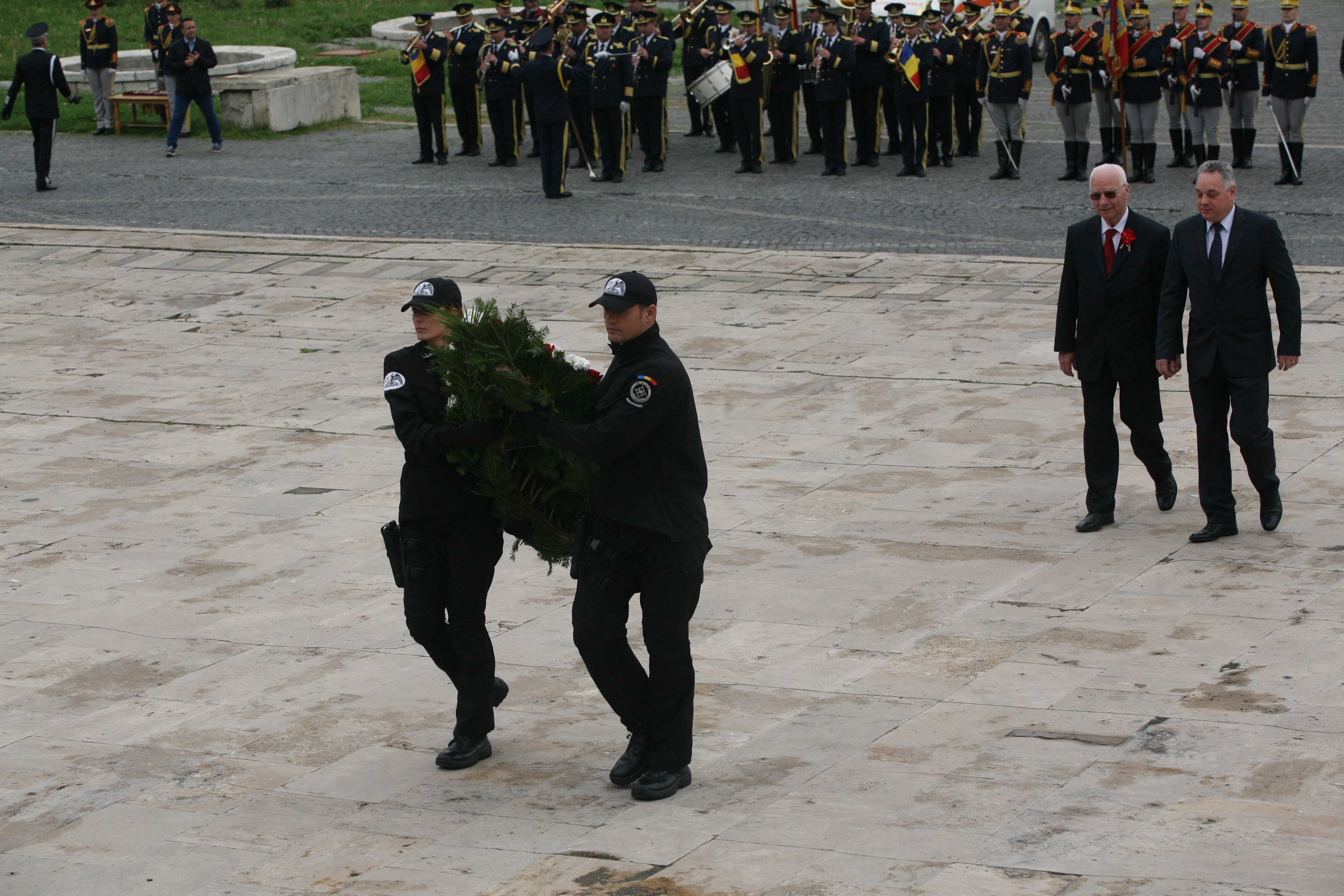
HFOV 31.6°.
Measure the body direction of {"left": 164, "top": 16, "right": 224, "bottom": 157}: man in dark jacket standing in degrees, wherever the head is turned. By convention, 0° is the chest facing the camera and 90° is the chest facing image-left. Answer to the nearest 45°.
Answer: approximately 0°

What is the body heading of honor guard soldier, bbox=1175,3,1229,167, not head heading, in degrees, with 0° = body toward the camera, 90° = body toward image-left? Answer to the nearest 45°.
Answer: approximately 0°

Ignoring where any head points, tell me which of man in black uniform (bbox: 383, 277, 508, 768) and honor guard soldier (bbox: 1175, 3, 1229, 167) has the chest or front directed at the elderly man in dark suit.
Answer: the honor guard soldier

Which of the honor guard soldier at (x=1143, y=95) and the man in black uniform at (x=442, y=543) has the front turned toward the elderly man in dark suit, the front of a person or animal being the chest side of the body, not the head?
the honor guard soldier

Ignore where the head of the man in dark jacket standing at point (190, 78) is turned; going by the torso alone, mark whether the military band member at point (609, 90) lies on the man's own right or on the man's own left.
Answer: on the man's own left

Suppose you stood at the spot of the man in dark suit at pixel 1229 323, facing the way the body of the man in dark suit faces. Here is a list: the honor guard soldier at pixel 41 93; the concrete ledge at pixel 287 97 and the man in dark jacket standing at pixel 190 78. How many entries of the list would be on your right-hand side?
3

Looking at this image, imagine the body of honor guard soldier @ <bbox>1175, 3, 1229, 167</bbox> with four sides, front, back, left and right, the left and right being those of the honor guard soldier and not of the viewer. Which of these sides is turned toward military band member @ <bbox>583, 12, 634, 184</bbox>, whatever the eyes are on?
right

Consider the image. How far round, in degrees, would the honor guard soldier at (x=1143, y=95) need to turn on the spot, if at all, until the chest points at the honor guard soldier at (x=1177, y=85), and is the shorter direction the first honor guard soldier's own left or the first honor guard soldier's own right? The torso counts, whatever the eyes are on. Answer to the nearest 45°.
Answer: approximately 135° to the first honor guard soldier's own left

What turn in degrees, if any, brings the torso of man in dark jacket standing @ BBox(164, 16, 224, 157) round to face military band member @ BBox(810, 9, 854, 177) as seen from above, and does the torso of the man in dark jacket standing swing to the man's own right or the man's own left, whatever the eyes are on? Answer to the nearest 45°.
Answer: approximately 45° to the man's own left
